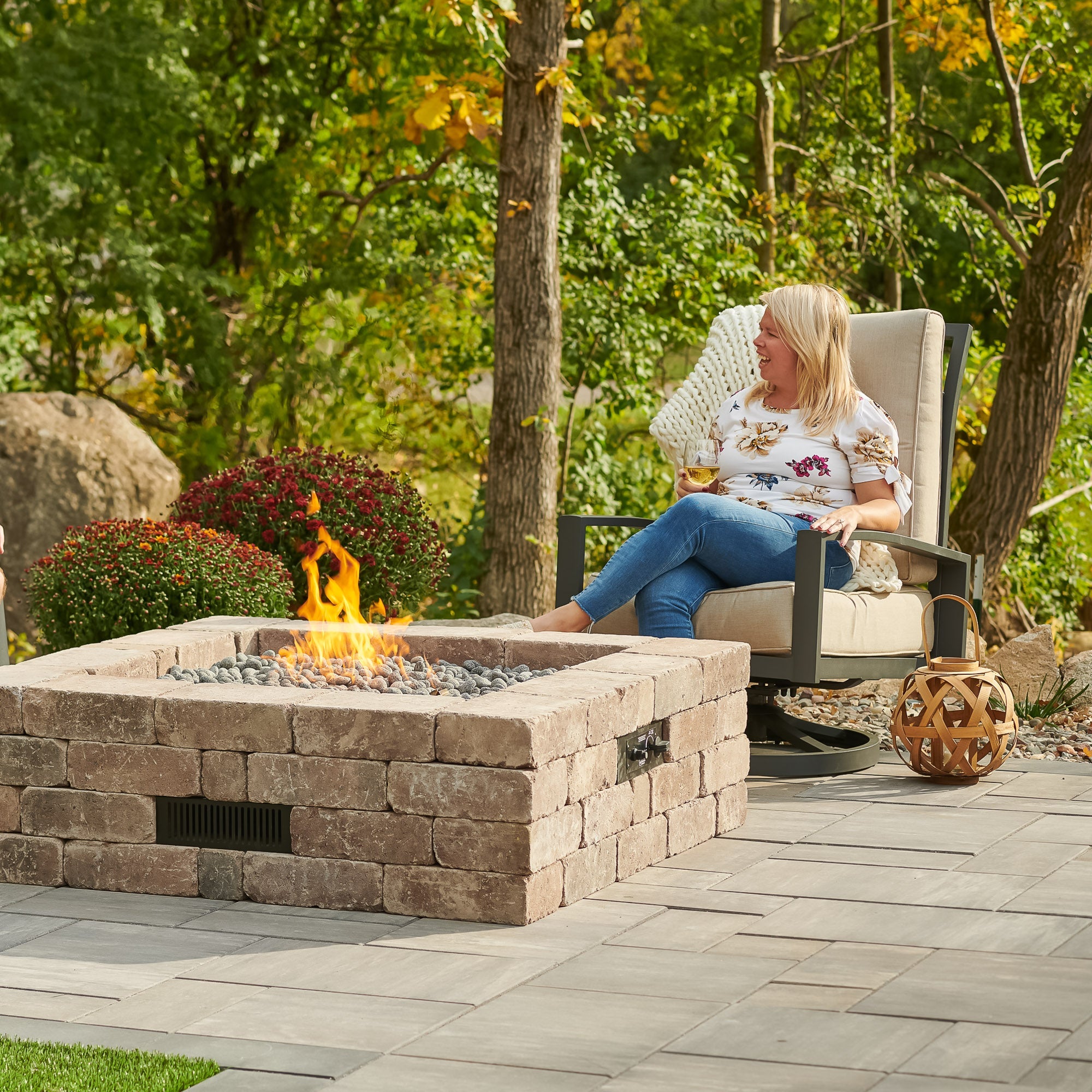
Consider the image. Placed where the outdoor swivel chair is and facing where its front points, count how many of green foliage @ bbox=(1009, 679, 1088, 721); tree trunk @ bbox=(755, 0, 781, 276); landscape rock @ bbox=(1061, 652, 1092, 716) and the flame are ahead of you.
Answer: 1

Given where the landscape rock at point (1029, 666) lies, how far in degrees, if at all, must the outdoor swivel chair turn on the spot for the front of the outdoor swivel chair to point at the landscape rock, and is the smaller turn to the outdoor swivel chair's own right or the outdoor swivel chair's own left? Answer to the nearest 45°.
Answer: approximately 180°

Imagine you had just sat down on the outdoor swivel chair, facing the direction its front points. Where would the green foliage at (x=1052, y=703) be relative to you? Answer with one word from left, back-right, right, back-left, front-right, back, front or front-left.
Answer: back

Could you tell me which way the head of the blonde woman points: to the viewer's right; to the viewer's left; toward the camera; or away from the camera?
to the viewer's left

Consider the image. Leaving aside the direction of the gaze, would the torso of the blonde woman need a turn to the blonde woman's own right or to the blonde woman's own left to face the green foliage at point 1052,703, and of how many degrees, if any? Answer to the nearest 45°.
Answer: approximately 180°

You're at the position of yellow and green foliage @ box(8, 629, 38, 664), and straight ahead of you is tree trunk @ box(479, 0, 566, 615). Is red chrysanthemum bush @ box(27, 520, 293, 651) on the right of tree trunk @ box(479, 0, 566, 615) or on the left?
right

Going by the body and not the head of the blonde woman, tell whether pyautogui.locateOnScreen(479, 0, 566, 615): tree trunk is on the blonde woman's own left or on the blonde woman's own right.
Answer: on the blonde woman's own right

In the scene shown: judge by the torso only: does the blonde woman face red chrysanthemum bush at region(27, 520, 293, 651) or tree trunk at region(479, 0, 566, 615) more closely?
the red chrysanthemum bush

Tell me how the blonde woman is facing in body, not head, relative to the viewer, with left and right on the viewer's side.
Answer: facing the viewer and to the left of the viewer

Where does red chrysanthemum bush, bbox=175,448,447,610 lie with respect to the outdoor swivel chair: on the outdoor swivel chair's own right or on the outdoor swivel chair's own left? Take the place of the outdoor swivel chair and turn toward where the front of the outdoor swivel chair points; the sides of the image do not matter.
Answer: on the outdoor swivel chair's own right

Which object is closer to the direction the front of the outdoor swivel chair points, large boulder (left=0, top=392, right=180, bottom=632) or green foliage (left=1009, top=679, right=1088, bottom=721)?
the large boulder

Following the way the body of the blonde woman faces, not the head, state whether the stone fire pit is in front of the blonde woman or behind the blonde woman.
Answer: in front

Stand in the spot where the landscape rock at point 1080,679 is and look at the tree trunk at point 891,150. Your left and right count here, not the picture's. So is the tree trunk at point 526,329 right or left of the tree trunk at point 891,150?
left
